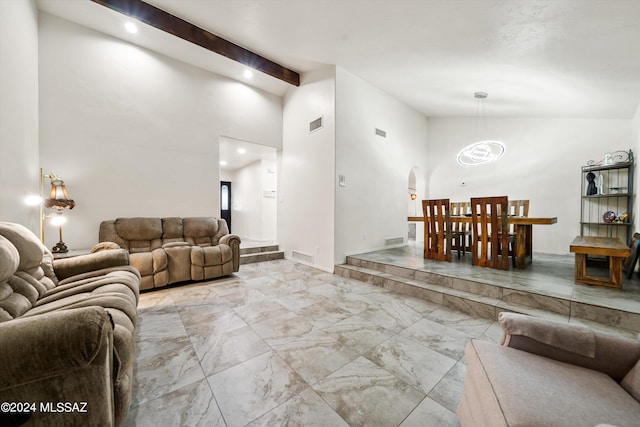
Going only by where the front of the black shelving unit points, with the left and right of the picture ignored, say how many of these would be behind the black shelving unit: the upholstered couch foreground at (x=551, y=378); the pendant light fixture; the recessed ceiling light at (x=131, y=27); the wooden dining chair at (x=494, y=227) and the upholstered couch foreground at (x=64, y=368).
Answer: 0

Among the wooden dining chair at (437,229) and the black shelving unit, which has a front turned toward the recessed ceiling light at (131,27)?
the black shelving unit

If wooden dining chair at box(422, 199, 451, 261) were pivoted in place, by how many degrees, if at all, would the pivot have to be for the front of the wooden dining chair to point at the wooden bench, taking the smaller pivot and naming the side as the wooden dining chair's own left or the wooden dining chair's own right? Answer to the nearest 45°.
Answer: approximately 135° to the wooden dining chair's own right

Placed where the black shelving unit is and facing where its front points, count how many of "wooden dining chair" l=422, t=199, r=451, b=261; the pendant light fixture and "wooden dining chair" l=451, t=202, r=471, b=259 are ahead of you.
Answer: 3

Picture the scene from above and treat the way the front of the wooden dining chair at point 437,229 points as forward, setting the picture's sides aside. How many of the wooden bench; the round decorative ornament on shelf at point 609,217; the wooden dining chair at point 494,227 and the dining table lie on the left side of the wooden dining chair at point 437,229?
0

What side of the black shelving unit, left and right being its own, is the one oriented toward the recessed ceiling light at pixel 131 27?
right

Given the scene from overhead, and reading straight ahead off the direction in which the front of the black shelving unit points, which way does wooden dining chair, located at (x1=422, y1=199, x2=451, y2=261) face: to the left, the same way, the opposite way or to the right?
to the right

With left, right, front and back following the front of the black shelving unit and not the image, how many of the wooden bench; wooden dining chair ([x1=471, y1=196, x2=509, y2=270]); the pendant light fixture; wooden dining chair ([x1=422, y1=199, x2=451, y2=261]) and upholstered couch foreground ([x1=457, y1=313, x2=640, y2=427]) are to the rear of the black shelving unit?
0

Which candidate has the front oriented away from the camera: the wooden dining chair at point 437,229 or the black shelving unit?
the wooden dining chair

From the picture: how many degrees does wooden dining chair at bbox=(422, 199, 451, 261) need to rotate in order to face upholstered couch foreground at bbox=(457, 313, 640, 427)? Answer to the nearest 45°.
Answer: approximately 180°

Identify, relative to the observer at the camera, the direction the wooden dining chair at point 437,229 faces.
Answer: facing away from the viewer

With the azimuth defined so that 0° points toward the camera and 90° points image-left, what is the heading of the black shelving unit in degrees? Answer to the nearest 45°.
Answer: approximately 45°

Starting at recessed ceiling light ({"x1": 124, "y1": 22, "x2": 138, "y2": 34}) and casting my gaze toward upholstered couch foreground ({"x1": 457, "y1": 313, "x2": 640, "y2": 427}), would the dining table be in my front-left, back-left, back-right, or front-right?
front-left

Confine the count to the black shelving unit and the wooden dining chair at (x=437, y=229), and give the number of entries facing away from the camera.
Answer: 1

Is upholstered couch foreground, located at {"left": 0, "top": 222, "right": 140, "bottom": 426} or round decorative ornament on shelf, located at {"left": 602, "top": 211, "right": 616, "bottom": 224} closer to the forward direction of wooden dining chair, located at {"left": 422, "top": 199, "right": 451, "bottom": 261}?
the round decorative ornament on shelf
